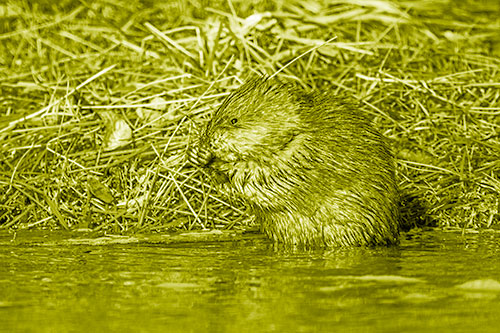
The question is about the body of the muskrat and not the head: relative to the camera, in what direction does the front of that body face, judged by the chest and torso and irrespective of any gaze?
to the viewer's left
